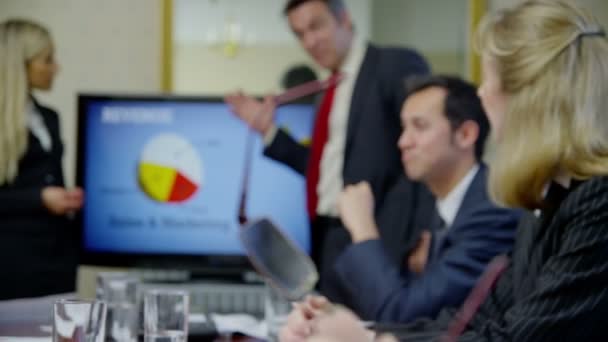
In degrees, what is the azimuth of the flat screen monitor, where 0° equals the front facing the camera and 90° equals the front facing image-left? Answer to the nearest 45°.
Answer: approximately 0°

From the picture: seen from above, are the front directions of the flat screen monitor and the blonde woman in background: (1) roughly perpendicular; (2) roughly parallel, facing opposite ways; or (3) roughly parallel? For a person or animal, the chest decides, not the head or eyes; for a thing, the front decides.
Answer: roughly perpendicular

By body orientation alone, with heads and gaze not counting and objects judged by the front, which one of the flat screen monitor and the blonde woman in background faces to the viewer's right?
the blonde woman in background

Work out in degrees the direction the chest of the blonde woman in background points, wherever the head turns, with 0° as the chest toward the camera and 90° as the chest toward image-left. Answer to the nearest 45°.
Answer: approximately 270°

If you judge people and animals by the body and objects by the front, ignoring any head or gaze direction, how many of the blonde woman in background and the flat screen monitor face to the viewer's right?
1

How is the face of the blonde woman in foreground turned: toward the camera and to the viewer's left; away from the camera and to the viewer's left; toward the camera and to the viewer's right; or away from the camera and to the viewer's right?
away from the camera and to the viewer's left
